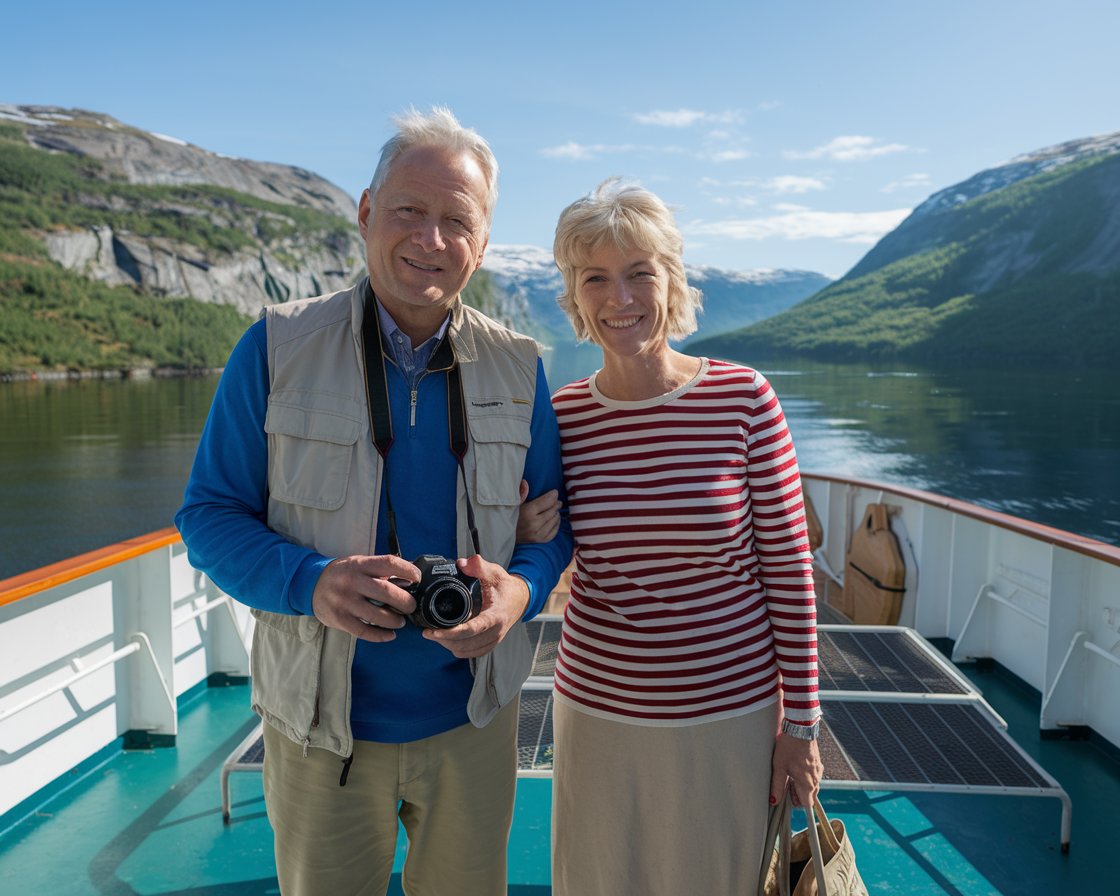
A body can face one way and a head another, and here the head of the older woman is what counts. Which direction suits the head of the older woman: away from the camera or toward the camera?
toward the camera

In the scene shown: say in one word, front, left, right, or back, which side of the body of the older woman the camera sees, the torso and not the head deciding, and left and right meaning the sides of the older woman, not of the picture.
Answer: front

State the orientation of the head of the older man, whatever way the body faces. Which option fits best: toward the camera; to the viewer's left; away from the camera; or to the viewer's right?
toward the camera
